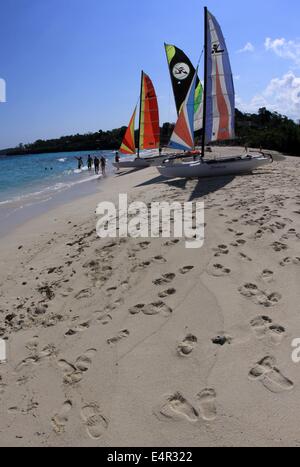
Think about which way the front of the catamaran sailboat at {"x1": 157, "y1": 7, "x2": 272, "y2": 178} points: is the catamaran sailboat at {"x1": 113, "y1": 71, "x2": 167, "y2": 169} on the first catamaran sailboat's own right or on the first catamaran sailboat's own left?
on the first catamaran sailboat's own right

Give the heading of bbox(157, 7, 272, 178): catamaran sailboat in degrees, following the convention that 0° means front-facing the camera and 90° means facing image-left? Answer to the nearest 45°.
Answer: approximately 90°

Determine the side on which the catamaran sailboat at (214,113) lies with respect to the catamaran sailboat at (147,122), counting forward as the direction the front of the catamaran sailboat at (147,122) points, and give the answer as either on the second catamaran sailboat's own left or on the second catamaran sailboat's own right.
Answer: on the second catamaran sailboat's own left

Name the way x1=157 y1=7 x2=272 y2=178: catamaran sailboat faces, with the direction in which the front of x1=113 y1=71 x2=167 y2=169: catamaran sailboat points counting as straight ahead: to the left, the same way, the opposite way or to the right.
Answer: the same way

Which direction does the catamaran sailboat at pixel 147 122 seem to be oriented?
to the viewer's left

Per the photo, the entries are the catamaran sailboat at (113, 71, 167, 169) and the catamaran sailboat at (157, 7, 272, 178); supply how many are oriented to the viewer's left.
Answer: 2
